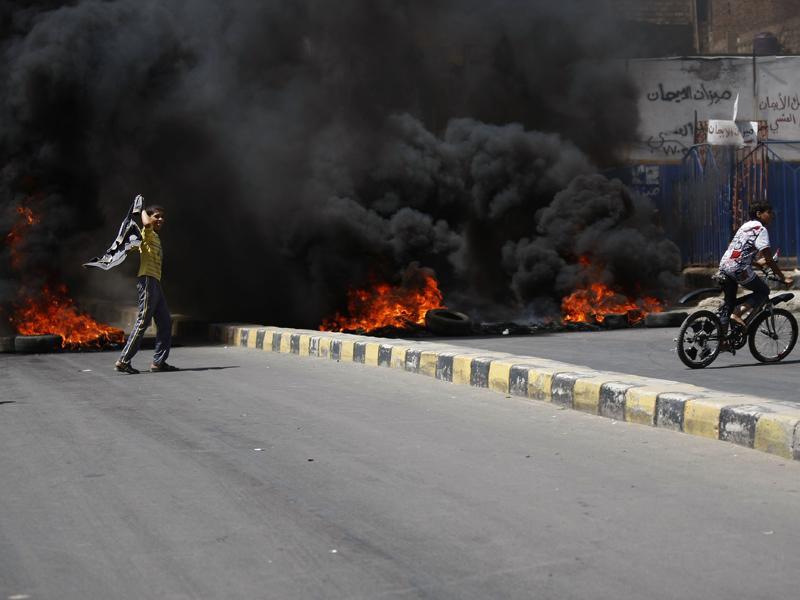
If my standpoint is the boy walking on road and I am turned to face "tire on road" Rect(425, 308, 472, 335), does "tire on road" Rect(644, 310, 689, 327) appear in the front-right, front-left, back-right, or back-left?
front-right

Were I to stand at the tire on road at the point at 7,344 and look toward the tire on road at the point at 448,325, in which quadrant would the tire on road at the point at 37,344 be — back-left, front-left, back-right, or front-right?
front-right

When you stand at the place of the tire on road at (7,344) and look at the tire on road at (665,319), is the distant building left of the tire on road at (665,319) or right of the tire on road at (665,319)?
left

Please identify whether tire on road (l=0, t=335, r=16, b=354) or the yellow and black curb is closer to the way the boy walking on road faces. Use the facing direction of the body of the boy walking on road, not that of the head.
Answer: the yellow and black curb

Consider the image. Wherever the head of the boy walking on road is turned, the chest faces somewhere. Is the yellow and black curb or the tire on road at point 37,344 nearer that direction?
the yellow and black curb
